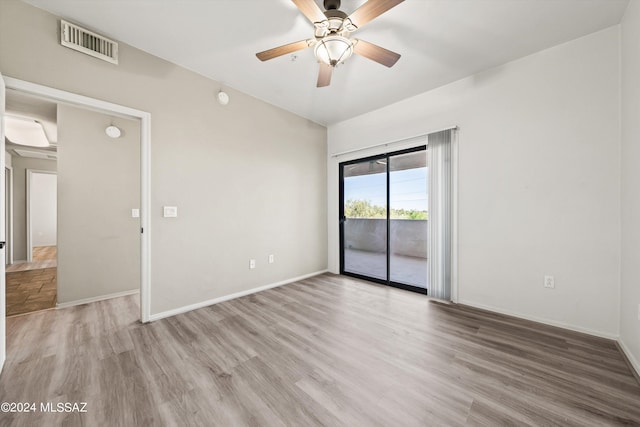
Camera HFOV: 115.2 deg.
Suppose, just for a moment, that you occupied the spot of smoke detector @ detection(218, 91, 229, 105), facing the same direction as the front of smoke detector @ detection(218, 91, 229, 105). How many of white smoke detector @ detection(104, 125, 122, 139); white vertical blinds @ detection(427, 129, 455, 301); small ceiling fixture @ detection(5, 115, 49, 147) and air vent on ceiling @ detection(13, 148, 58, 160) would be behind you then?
3

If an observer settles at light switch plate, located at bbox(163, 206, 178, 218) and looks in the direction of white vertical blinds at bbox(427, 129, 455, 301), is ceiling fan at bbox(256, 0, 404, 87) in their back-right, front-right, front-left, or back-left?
front-right

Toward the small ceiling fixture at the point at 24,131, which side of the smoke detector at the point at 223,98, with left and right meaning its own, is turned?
back

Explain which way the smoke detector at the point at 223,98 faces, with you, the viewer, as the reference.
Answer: facing the viewer and to the right of the viewer

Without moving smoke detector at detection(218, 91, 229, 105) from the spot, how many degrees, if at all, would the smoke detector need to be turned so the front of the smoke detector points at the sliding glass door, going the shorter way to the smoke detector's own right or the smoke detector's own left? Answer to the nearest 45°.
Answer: approximately 45° to the smoke detector's own left

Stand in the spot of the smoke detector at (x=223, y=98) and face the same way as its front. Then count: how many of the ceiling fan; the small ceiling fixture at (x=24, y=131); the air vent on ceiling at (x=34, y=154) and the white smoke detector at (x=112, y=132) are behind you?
3

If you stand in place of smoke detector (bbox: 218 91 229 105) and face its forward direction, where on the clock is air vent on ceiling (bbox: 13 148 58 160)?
The air vent on ceiling is roughly at 6 o'clock from the smoke detector.

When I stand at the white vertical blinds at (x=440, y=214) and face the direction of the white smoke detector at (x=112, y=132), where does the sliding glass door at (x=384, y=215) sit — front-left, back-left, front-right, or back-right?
front-right

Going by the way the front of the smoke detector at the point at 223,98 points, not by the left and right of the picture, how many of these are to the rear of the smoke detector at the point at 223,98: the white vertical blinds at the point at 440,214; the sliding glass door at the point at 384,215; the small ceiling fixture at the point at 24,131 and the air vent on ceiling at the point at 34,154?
2

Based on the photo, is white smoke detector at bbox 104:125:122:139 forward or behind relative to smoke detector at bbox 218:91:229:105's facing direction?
behind

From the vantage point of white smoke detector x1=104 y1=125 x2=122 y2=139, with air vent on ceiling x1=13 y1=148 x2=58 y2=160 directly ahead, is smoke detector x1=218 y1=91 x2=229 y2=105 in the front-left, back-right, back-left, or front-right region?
back-right

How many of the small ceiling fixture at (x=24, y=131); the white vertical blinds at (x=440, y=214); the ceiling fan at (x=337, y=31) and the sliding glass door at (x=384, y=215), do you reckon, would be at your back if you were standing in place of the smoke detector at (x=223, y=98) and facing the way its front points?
1

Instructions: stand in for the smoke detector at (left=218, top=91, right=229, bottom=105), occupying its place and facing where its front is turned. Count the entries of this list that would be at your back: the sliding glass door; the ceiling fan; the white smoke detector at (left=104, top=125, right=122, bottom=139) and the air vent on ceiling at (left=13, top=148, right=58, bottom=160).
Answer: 2

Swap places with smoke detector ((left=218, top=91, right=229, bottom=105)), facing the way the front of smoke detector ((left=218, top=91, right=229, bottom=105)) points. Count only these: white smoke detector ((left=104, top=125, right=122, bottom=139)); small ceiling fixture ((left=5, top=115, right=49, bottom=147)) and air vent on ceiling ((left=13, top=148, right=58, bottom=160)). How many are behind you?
3

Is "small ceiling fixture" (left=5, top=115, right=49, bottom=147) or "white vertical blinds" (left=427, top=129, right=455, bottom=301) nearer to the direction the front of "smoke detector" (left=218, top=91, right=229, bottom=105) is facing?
the white vertical blinds

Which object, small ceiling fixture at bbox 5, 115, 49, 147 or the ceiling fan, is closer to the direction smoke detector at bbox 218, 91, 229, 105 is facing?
the ceiling fan

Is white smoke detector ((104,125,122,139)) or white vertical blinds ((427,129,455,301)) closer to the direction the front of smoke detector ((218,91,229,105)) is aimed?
the white vertical blinds

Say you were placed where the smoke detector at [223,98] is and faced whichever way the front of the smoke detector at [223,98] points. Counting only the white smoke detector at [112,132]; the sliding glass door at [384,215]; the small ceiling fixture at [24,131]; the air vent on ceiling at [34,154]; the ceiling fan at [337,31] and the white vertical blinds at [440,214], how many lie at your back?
3
